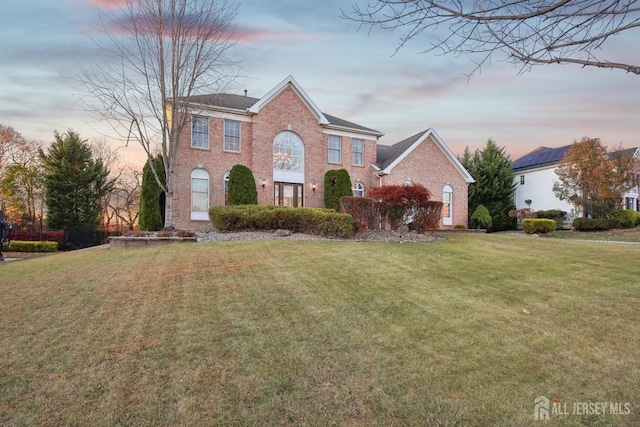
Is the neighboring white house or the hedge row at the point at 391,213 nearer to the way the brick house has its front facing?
the hedge row

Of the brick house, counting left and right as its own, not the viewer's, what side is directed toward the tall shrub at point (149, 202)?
right

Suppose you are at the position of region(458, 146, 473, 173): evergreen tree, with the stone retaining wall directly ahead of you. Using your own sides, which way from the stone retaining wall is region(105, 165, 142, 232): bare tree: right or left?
right

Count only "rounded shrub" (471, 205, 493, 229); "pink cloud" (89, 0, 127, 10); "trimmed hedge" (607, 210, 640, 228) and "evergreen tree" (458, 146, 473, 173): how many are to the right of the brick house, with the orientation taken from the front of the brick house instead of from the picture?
1

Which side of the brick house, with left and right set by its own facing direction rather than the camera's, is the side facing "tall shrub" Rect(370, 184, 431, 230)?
front

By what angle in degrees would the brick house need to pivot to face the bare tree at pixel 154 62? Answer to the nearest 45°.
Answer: approximately 90° to its right

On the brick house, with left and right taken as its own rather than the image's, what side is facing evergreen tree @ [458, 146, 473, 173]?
left

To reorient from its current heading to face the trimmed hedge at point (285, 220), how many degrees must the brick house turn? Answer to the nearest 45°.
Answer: approximately 45° to its right

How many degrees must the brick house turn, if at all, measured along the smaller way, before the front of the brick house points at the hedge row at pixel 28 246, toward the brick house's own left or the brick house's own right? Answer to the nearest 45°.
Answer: approximately 135° to the brick house's own right

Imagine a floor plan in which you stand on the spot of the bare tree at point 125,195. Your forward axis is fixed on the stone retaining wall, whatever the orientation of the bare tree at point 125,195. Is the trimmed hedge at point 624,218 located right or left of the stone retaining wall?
left

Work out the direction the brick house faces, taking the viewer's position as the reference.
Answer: facing the viewer and to the right of the viewer

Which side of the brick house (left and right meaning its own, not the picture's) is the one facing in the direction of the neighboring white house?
left

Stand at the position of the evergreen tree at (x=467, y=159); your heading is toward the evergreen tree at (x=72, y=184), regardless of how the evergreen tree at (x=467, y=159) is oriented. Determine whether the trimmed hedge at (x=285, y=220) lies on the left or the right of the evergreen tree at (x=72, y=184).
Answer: left
